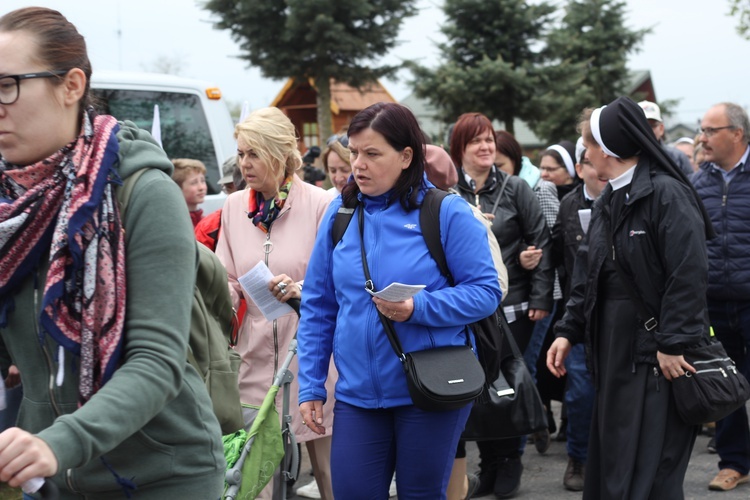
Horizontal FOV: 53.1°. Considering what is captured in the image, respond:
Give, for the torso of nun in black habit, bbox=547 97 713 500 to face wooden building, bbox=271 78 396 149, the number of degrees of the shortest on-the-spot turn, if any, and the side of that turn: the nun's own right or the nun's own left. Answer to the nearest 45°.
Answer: approximately 90° to the nun's own right

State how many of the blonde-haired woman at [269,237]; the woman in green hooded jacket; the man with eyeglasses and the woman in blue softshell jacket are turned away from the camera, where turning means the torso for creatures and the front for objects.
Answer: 0

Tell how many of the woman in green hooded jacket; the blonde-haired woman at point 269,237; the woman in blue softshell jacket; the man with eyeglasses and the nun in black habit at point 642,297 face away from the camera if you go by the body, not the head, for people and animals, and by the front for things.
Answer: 0

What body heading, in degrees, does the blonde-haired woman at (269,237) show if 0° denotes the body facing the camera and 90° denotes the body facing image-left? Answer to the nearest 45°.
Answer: approximately 45°

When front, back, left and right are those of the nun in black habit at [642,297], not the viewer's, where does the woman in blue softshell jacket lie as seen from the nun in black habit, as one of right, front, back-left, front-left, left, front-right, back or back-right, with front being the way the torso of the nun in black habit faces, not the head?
front

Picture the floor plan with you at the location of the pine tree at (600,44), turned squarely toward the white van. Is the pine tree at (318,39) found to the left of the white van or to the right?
right

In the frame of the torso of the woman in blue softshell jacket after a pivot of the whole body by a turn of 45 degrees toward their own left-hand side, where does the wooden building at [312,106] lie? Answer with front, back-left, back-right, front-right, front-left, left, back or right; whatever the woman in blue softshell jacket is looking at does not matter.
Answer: back

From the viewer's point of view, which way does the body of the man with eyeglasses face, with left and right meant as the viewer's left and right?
facing the viewer and to the left of the viewer

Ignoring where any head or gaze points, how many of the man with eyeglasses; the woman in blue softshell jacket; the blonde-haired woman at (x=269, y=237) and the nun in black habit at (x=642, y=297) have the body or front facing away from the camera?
0

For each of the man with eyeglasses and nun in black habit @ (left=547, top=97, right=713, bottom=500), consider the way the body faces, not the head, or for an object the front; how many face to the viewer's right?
0

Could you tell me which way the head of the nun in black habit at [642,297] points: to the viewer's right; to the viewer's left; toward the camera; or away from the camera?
to the viewer's left

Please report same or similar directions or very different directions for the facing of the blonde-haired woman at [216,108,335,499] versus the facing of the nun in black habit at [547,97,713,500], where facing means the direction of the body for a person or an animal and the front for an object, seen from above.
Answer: same or similar directions
